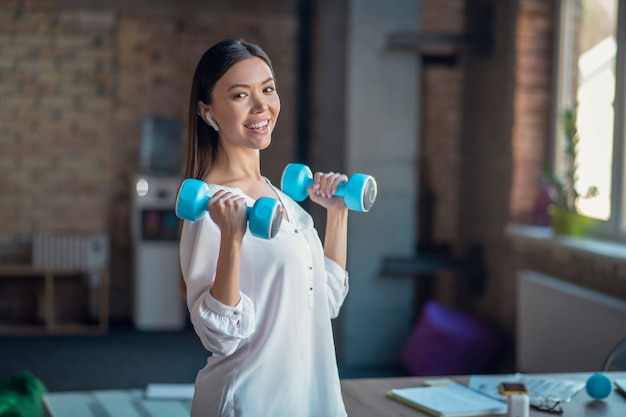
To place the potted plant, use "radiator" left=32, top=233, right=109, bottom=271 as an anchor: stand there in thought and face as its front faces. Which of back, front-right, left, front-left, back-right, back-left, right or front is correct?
front-left

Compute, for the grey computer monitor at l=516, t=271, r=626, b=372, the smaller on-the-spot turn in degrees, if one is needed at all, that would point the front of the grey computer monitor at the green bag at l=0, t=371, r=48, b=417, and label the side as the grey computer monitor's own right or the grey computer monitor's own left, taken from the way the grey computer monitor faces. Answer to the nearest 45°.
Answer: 0° — it already faces it

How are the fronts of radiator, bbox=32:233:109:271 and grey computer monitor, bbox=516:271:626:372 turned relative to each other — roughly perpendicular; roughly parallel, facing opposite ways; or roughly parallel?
roughly perpendicular

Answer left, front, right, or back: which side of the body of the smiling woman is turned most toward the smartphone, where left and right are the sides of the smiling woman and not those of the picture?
left

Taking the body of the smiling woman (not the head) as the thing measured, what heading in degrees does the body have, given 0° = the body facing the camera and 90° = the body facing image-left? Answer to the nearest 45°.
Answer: approximately 315°

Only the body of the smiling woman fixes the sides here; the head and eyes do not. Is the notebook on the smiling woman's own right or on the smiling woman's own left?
on the smiling woman's own left

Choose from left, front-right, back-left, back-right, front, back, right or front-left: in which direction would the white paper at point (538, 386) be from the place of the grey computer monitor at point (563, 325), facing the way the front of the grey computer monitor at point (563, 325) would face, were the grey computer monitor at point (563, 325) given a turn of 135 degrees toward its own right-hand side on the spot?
back

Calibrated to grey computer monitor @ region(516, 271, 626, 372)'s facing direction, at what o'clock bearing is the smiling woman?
The smiling woman is roughly at 11 o'clock from the grey computer monitor.

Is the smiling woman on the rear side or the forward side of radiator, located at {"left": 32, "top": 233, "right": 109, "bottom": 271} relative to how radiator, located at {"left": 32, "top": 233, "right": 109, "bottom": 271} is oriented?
on the forward side

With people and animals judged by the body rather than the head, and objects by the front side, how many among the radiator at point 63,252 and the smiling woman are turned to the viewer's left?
0
